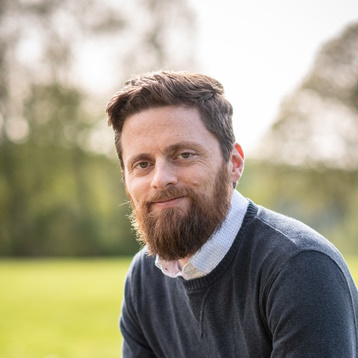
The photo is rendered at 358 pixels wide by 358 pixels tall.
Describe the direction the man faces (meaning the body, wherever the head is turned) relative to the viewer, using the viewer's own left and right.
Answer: facing the viewer and to the left of the viewer
